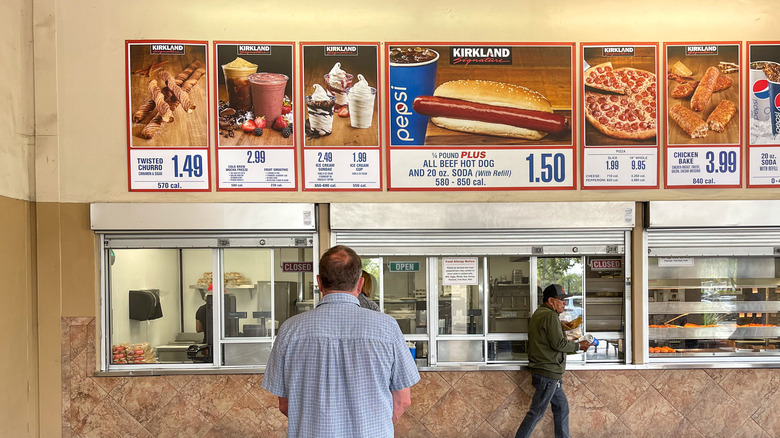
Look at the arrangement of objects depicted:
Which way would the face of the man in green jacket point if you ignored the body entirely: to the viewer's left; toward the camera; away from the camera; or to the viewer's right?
to the viewer's right

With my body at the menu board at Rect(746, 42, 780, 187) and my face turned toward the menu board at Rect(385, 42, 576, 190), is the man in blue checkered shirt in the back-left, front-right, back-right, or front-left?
front-left

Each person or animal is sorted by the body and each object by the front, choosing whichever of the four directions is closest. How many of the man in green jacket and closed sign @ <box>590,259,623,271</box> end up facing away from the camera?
0

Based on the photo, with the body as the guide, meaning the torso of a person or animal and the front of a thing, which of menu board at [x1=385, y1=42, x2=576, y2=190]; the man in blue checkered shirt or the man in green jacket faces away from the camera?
the man in blue checkered shirt

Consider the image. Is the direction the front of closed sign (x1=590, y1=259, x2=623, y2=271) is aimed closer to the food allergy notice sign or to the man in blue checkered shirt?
the man in blue checkered shirt

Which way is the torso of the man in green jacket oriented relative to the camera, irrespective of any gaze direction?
to the viewer's right

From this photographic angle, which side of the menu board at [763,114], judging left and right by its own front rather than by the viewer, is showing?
front

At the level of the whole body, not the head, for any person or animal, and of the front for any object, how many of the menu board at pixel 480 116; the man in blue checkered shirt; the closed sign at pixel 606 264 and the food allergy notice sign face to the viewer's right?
0

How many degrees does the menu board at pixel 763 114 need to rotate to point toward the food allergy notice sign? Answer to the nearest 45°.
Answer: approximately 45° to its right

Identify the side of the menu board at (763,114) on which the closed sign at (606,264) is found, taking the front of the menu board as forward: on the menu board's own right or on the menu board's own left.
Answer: on the menu board's own right

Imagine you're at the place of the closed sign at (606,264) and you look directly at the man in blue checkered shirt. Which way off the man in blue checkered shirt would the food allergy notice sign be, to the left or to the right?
right

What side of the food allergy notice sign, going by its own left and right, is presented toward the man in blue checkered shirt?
front

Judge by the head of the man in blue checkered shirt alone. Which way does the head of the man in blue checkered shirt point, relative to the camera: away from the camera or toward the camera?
away from the camera

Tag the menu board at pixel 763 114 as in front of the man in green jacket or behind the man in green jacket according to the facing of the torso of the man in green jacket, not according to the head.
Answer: in front

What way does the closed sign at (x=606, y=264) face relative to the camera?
toward the camera

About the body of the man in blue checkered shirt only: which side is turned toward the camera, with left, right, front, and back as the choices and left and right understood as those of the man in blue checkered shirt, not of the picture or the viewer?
back
